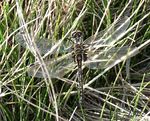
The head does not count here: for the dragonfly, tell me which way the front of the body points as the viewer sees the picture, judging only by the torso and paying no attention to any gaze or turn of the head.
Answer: away from the camera
